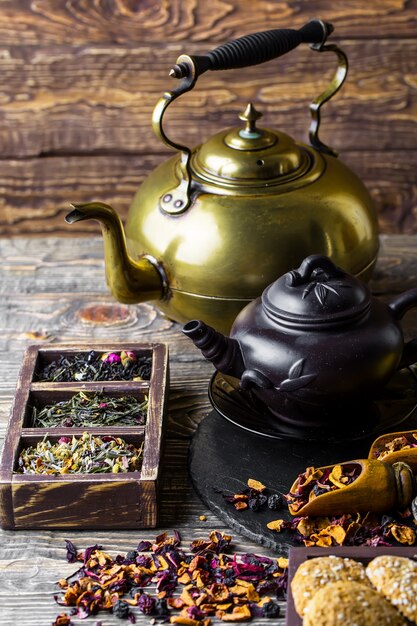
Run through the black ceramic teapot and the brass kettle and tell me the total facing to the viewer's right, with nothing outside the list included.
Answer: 0

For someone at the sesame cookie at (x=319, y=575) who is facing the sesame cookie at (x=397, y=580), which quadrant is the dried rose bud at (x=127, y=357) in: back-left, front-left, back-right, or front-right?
back-left

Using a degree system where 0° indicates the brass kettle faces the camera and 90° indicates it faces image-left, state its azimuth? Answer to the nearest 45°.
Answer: approximately 45°

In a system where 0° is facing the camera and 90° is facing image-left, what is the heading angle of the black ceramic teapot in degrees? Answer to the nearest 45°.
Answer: approximately 45°

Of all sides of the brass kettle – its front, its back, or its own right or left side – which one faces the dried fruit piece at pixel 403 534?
left

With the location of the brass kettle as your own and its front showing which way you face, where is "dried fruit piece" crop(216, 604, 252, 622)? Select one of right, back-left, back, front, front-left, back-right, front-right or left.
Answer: front-left
